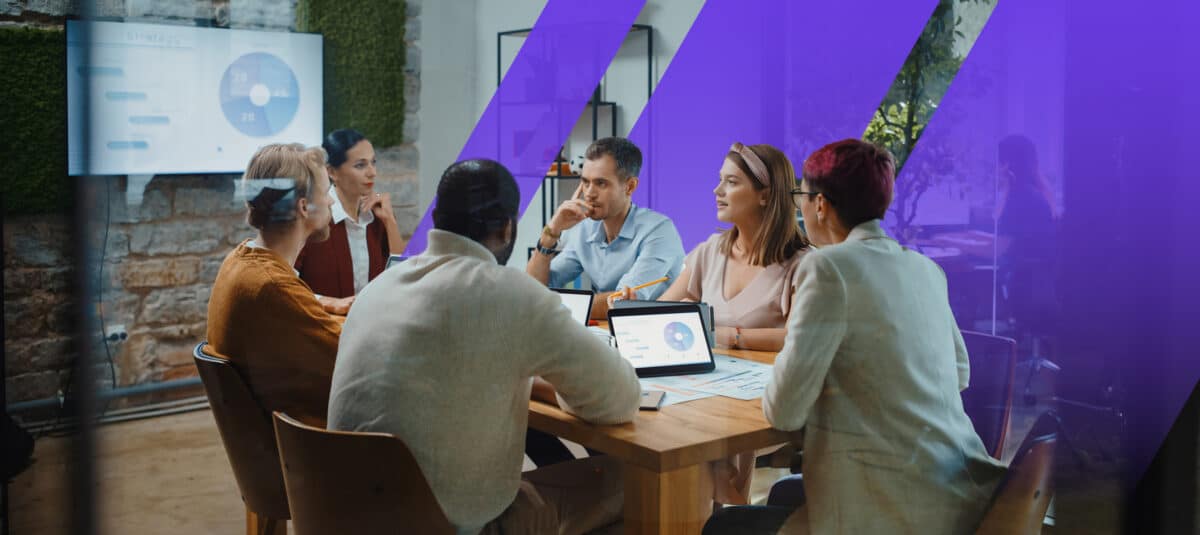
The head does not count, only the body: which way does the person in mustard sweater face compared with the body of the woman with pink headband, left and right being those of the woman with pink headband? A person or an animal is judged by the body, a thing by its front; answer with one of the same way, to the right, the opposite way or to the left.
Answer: the opposite way

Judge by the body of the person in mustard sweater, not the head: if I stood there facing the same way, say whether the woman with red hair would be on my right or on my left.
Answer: on my right

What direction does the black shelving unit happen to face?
toward the camera

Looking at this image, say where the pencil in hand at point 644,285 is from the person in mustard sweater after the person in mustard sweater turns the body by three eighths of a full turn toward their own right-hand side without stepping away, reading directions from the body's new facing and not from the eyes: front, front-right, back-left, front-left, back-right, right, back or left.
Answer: left

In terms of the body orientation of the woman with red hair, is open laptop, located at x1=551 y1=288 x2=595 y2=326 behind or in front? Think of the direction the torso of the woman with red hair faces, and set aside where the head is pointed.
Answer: in front

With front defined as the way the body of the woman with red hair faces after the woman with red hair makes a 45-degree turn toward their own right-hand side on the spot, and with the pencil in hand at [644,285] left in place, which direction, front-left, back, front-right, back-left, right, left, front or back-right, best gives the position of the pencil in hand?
front-left

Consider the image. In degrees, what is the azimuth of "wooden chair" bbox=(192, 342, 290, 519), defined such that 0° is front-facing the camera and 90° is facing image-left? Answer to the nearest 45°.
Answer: approximately 225°

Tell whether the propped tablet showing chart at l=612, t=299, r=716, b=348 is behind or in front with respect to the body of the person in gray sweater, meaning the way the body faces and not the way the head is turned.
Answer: in front

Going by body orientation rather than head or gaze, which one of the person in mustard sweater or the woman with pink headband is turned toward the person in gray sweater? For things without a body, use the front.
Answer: the woman with pink headband

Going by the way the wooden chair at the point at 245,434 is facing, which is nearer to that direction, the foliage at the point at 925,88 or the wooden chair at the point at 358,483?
the foliage

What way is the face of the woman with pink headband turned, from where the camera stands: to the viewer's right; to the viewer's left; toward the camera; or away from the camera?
to the viewer's left

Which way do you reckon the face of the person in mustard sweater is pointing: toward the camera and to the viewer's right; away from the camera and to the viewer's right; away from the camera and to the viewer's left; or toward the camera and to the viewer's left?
away from the camera and to the viewer's right

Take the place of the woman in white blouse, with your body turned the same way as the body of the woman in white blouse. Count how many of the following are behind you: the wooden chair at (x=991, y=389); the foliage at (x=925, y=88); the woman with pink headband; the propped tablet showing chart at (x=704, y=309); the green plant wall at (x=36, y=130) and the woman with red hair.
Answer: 1

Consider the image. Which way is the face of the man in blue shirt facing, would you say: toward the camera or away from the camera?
toward the camera

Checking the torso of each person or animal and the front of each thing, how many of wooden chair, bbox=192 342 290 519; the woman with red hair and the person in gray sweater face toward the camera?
0
